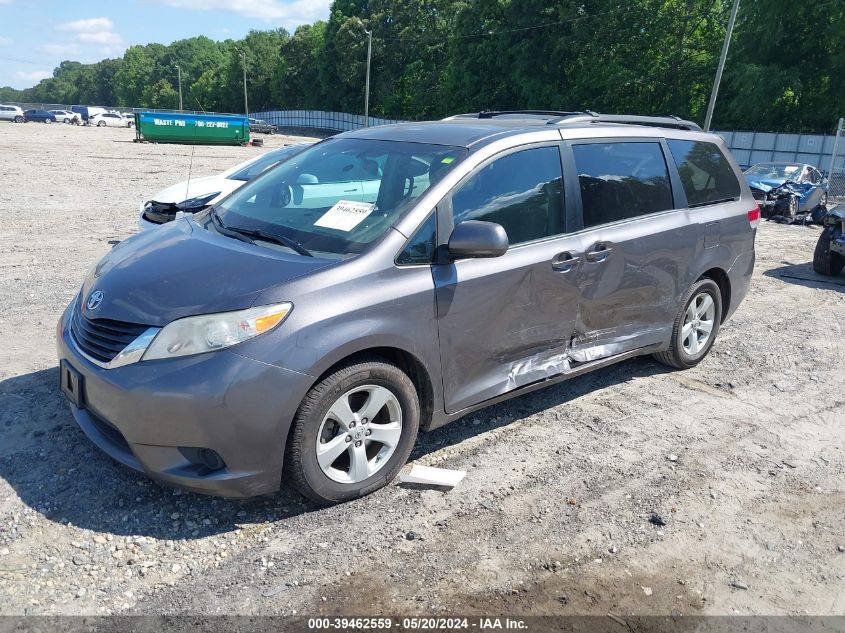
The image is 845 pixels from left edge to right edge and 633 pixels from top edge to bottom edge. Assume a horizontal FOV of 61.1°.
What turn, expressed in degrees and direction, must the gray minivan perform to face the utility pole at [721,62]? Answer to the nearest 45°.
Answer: approximately 180°

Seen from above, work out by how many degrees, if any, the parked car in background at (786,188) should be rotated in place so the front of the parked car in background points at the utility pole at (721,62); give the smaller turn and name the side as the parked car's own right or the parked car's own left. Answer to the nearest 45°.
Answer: approximately 135° to the parked car's own right

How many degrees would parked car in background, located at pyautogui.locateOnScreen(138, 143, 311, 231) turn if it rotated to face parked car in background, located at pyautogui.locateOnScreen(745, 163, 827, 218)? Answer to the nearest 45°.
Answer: approximately 135° to its left

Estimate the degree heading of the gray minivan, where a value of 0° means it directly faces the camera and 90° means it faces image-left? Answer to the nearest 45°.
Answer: approximately 45°

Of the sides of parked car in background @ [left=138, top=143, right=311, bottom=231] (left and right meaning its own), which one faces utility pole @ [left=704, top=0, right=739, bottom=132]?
back

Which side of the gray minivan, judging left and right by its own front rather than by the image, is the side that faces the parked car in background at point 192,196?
right

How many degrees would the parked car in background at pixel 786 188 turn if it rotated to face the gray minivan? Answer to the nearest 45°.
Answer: approximately 45° to its left
